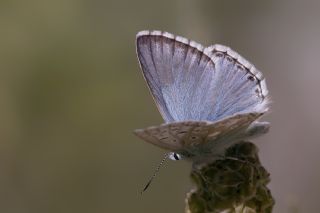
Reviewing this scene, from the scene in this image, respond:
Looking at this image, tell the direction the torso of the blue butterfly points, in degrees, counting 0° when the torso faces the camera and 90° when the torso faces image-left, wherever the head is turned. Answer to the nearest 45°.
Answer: approximately 90°
